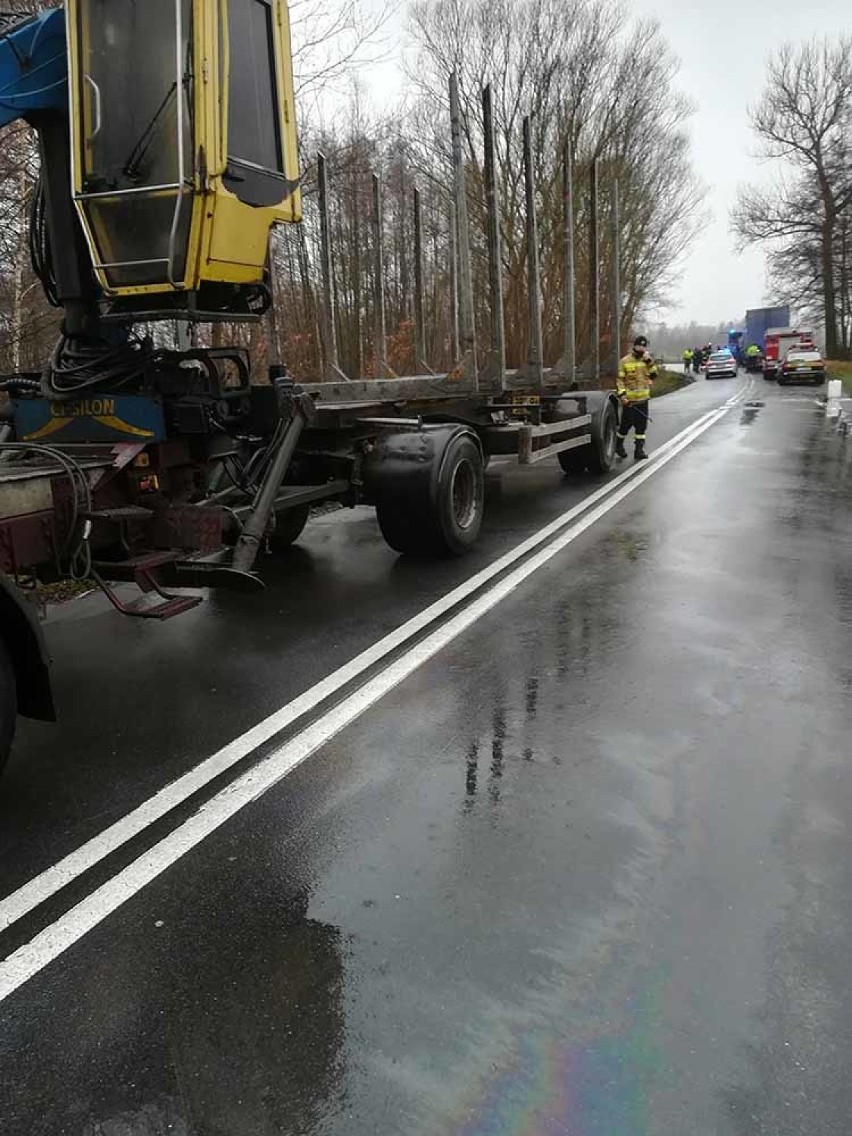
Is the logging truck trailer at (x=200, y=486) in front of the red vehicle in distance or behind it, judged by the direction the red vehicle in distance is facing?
behind

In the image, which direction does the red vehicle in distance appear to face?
away from the camera

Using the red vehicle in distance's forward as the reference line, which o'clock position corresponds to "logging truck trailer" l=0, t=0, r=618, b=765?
The logging truck trailer is roughly at 6 o'clock from the red vehicle in distance.

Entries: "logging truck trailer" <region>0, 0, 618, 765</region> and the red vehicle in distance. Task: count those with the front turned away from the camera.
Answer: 1

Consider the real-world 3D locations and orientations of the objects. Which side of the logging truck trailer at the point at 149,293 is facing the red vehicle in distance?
back

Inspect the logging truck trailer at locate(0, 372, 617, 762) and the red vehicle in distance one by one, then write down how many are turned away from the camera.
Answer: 1

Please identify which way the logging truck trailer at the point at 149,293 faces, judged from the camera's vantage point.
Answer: facing the viewer and to the left of the viewer
